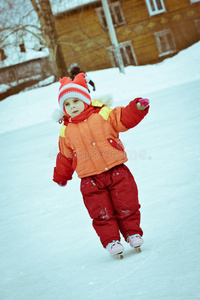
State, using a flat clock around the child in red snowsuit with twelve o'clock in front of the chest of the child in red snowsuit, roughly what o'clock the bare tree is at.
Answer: The bare tree is roughly at 6 o'clock from the child in red snowsuit.

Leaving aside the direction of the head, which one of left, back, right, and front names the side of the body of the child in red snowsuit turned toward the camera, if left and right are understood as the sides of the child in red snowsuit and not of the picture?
front

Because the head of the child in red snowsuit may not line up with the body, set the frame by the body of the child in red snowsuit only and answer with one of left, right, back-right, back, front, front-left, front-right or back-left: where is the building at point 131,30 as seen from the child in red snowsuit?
back

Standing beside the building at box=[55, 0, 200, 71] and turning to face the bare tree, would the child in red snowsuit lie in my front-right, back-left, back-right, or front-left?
front-left
